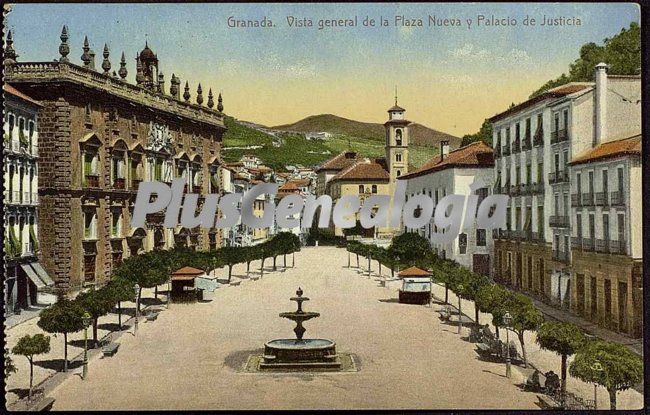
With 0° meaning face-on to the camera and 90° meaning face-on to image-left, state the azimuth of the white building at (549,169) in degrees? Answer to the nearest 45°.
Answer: approximately 45°

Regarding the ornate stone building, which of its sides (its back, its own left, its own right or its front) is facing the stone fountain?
front

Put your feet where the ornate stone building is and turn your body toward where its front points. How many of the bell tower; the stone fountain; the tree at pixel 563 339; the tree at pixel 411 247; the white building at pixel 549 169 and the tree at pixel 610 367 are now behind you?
0

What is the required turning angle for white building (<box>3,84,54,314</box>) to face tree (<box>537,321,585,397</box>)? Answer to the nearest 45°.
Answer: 0° — it already faces it

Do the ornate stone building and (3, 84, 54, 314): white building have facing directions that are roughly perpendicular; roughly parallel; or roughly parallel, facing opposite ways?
roughly parallel

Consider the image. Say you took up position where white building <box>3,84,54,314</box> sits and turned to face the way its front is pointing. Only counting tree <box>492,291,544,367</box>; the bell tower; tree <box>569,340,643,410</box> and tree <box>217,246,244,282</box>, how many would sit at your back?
0

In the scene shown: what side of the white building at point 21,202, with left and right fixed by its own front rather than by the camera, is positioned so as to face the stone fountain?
front

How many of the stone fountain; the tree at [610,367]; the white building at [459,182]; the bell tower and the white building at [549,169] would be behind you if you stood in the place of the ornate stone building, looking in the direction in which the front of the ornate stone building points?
0

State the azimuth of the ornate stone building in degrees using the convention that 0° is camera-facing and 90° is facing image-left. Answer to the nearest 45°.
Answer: approximately 315°

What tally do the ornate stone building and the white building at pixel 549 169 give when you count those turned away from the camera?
0
